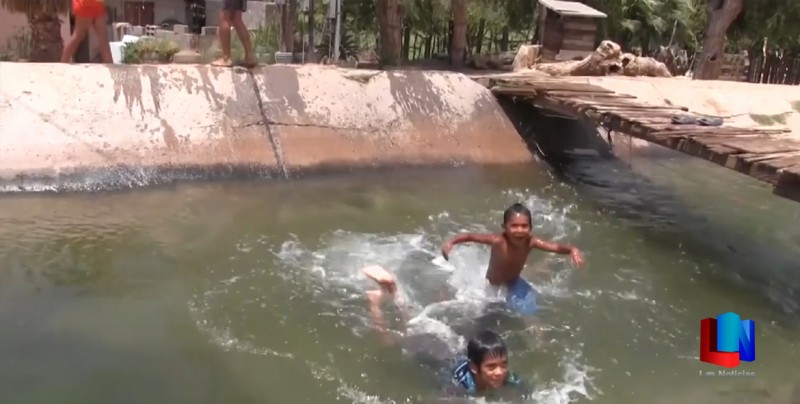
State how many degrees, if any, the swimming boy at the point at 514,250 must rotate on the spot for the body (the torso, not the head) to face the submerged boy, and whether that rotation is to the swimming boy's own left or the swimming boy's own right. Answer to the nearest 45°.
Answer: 0° — they already face them

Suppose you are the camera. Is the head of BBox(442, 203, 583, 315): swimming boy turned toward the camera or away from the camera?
toward the camera

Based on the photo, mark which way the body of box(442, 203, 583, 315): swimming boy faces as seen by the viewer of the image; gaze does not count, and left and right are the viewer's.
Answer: facing the viewer

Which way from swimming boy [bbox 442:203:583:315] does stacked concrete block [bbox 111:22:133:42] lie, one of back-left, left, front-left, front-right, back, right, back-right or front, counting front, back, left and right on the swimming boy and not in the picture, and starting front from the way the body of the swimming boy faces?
back-right

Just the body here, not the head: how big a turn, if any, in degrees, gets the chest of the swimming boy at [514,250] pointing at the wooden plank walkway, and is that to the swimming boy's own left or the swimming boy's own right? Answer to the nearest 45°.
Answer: approximately 135° to the swimming boy's own left

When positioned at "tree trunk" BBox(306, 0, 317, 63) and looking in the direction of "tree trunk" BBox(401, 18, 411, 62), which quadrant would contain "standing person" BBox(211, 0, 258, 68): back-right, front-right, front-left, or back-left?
back-right

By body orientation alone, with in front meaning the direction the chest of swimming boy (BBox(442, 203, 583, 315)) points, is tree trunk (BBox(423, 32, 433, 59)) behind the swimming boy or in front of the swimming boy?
behind

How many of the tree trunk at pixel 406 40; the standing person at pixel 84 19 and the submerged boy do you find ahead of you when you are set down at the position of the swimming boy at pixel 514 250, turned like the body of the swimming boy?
1

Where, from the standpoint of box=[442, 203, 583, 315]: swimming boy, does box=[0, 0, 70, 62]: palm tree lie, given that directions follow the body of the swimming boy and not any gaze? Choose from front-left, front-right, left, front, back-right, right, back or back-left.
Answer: back-right

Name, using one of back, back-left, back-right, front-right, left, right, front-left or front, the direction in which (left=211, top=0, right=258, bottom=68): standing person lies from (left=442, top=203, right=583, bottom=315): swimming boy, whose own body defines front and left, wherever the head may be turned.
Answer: back-right

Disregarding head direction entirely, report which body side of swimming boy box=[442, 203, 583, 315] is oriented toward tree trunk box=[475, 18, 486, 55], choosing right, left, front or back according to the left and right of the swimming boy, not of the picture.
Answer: back
